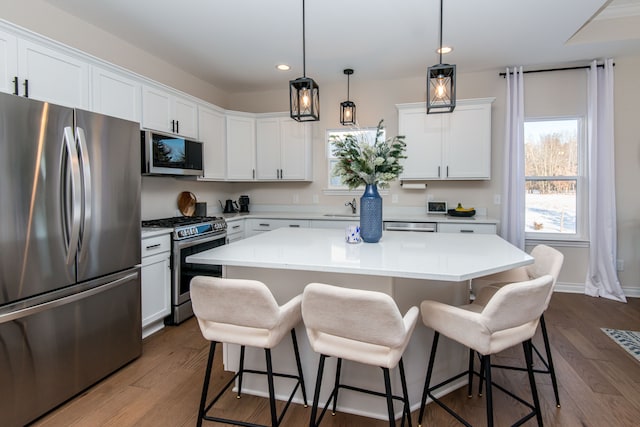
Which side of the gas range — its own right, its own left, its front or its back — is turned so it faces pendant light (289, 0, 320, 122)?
front

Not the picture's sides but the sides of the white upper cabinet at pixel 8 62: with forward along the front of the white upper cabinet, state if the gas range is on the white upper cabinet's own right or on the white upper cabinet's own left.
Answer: on the white upper cabinet's own left

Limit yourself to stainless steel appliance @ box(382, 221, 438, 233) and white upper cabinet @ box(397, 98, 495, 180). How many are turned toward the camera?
2

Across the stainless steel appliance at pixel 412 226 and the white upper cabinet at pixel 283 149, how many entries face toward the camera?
2

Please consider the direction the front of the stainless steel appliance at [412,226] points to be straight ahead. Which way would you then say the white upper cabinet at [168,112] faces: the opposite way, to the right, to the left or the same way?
to the left

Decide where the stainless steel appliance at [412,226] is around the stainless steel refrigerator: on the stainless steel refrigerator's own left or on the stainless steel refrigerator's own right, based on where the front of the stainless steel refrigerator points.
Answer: on the stainless steel refrigerator's own left

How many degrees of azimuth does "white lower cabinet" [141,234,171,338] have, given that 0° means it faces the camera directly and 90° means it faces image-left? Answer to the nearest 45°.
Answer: approximately 315°

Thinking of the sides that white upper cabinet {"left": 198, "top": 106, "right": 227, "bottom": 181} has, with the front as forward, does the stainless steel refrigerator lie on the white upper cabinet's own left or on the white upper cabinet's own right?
on the white upper cabinet's own right

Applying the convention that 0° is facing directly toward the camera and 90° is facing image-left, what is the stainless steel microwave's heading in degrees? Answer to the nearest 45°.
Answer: approximately 315°
